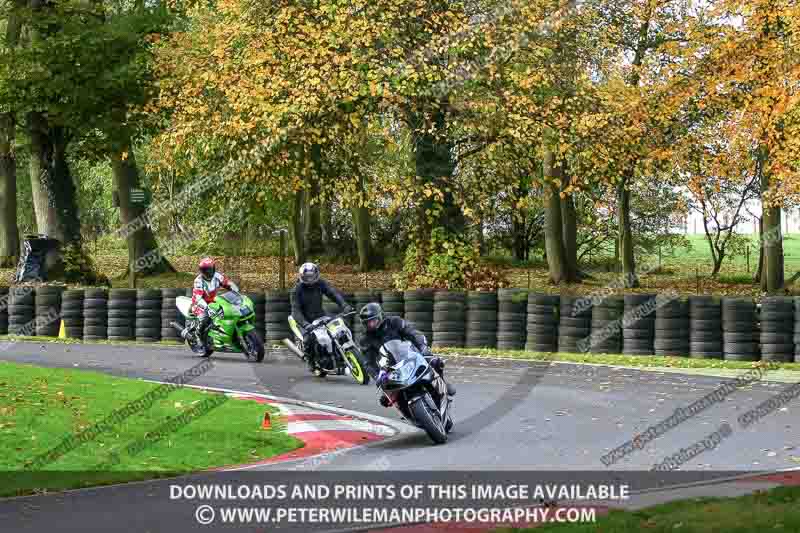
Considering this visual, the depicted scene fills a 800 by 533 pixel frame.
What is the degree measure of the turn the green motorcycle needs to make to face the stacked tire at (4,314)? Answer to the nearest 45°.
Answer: approximately 180°

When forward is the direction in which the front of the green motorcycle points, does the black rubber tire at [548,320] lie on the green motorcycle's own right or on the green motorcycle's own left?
on the green motorcycle's own left

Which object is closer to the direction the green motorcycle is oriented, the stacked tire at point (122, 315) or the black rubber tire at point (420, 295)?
the black rubber tire

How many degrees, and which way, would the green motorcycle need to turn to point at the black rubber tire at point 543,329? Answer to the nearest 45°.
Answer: approximately 45° to its left

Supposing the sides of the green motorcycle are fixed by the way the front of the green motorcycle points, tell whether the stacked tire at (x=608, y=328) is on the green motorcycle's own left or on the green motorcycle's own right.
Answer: on the green motorcycle's own left

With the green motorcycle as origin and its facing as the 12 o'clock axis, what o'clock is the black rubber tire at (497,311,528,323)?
The black rubber tire is roughly at 10 o'clock from the green motorcycle.

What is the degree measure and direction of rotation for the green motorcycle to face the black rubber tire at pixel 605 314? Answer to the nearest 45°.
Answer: approximately 45° to its left

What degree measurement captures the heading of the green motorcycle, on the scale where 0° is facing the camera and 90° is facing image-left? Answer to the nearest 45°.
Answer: approximately 315°

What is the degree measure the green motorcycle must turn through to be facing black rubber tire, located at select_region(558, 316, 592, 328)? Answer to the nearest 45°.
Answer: approximately 45° to its left
